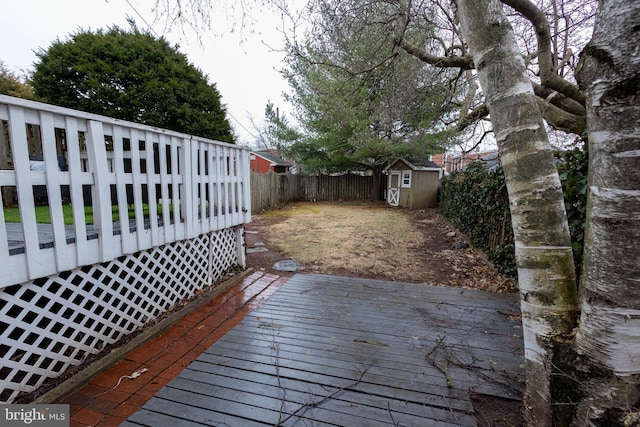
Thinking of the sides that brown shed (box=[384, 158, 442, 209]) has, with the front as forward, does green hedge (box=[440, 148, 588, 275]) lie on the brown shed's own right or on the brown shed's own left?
on the brown shed's own left

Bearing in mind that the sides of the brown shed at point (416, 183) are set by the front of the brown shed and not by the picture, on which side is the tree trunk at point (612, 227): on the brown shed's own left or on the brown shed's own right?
on the brown shed's own left

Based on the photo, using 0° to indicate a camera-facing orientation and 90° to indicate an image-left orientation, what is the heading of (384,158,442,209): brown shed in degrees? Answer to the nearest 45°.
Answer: approximately 45°

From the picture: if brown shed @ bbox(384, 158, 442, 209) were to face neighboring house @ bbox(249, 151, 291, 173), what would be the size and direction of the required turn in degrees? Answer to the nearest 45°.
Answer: approximately 90° to its right

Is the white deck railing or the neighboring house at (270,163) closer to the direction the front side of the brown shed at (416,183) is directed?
the white deck railing

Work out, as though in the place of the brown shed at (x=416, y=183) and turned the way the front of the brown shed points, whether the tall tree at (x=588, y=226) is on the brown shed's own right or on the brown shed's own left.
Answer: on the brown shed's own left
